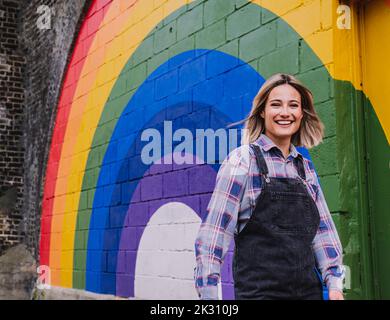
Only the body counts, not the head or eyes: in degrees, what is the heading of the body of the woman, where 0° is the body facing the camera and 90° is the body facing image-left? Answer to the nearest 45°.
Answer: approximately 315°
